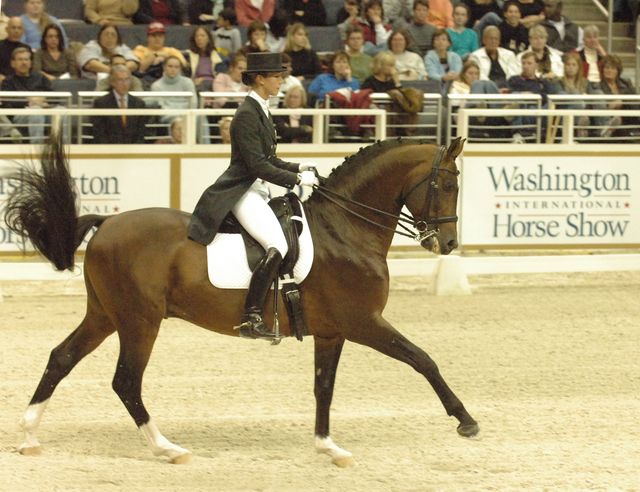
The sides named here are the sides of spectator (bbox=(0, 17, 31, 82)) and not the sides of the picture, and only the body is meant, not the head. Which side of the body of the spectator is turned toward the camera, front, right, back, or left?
front

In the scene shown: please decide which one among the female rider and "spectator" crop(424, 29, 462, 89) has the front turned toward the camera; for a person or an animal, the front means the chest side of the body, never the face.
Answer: the spectator

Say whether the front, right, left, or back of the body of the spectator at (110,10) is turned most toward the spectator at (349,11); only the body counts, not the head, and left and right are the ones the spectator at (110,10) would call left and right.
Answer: left

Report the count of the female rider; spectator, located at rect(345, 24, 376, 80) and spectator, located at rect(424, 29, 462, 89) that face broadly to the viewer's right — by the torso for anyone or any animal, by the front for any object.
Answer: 1

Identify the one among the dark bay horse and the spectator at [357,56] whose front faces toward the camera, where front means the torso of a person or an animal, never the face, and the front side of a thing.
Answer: the spectator

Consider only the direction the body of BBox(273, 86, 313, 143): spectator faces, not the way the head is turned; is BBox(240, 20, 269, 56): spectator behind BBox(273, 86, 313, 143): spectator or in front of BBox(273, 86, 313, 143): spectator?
behind

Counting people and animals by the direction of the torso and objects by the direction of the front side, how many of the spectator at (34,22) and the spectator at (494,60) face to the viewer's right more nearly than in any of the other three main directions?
0

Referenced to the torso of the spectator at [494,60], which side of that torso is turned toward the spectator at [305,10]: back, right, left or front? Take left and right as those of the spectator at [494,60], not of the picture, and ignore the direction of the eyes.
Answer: right

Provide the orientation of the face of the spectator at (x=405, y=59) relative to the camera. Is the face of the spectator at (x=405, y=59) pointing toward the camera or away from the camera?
toward the camera

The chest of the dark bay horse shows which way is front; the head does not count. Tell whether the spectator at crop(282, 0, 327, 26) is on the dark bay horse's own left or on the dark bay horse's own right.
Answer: on the dark bay horse's own left

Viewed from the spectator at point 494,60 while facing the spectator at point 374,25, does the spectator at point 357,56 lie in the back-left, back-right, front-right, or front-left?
front-left

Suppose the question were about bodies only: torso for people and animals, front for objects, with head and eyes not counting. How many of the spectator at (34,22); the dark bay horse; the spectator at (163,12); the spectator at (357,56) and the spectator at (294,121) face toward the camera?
4

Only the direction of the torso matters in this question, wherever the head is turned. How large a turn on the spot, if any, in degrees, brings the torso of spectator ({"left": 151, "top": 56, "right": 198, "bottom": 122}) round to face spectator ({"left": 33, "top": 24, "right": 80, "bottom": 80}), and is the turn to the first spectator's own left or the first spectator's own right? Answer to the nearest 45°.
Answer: approximately 135° to the first spectator's own right

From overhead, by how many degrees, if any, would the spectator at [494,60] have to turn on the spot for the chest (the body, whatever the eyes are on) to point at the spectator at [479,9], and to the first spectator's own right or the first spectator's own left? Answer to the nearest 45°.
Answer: approximately 180°

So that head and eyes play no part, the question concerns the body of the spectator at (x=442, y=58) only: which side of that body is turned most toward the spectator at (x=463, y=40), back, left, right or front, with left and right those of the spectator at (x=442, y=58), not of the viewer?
back

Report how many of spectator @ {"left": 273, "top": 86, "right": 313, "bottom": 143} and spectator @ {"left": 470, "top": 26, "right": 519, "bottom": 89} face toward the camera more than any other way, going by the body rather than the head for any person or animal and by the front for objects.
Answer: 2

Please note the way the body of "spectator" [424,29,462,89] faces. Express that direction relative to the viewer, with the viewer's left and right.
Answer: facing the viewer

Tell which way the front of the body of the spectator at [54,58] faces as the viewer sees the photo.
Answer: toward the camera

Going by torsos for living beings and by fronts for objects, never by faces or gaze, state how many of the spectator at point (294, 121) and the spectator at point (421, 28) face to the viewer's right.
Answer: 0
